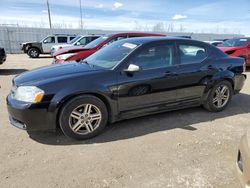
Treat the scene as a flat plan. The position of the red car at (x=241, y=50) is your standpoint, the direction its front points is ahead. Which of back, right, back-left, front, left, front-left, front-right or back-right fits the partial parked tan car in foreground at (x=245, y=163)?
front-left

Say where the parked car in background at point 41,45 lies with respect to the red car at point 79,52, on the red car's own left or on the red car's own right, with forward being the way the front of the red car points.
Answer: on the red car's own right

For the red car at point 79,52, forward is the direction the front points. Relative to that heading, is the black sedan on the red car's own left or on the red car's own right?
on the red car's own left

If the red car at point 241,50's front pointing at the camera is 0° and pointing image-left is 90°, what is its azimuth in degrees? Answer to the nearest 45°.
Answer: approximately 45°

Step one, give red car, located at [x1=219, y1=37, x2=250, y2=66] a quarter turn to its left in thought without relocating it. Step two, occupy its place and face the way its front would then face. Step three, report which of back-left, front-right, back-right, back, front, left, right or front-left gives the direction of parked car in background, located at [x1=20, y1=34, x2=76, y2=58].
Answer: back-right

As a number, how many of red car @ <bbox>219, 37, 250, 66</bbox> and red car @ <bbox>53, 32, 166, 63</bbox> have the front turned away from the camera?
0

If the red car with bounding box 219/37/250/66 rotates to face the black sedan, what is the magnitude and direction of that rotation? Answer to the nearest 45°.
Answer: approximately 45° to its left

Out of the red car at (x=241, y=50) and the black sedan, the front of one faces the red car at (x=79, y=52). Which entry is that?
the red car at (x=241, y=50)

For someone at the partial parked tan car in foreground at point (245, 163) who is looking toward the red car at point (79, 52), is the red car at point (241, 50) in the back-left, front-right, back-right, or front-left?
front-right

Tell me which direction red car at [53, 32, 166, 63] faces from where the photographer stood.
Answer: facing the viewer and to the left of the viewer

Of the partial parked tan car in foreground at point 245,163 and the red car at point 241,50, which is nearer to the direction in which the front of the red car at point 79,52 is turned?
the partial parked tan car in foreground

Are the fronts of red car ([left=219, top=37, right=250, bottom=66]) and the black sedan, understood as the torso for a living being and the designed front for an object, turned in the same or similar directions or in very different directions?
same or similar directions

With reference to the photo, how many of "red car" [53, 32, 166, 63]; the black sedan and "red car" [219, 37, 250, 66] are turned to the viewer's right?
0

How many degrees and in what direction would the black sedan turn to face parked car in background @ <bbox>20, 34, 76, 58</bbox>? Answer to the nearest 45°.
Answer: approximately 90° to its right

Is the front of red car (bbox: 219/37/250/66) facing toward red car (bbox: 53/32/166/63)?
yes
